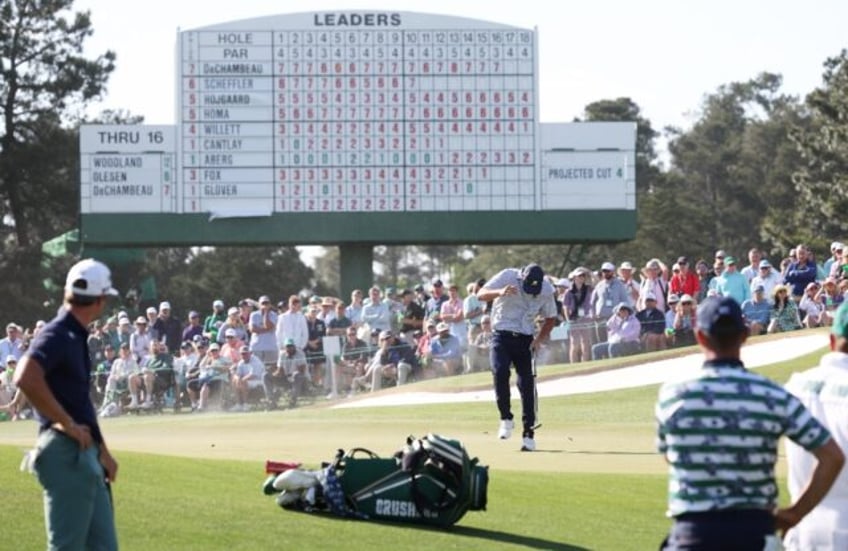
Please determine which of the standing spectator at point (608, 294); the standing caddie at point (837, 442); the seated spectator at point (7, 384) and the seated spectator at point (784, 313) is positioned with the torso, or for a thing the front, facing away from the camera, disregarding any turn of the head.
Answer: the standing caddie at point (837, 442)

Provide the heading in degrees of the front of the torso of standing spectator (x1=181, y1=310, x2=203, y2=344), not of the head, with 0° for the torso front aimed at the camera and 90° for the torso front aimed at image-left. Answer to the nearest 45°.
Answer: approximately 0°

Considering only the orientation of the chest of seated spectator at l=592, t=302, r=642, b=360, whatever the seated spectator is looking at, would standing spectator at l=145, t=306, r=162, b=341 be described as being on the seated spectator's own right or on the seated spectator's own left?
on the seated spectator's own right

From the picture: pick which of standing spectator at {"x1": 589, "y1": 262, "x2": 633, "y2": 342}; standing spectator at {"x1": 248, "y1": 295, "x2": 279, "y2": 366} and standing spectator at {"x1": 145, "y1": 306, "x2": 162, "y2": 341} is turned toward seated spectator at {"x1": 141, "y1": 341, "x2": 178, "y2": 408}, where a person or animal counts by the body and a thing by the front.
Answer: standing spectator at {"x1": 145, "y1": 306, "x2": 162, "y2": 341}

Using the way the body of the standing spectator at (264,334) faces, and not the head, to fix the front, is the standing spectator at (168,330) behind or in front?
behind

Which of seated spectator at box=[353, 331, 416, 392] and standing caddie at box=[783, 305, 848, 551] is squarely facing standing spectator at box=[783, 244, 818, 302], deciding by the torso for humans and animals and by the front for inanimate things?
standing caddie at box=[783, 305, 848, 551]

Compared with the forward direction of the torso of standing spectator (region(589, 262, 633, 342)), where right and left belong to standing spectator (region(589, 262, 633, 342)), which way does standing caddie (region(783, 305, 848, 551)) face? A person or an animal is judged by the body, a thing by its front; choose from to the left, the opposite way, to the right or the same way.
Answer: the opposite way
